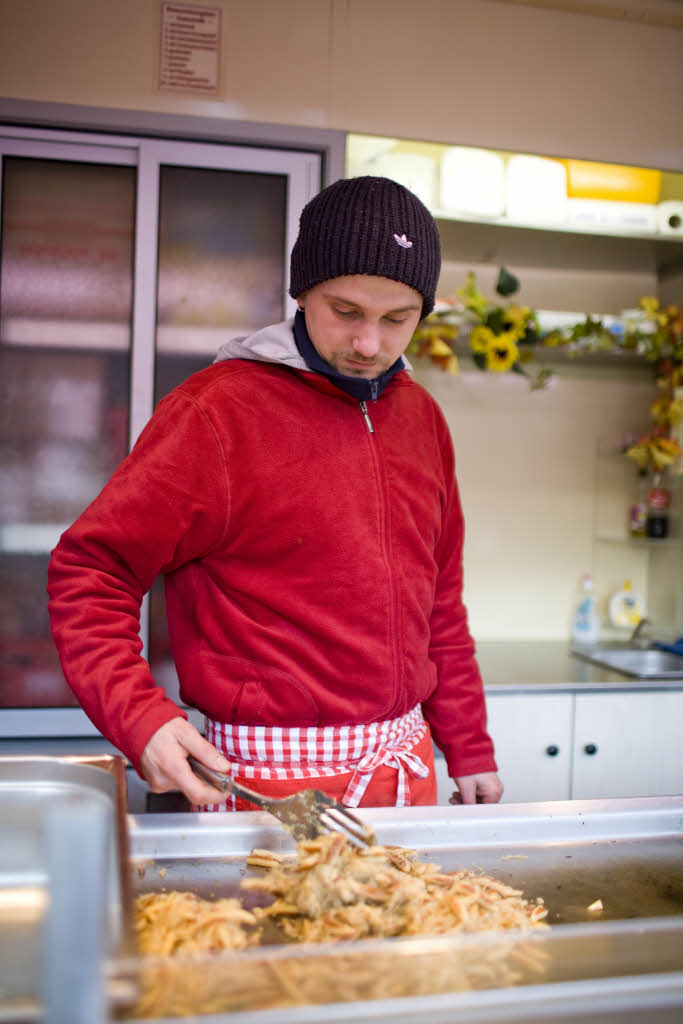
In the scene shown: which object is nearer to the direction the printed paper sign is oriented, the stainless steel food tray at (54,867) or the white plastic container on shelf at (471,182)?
the stainless steel food tray

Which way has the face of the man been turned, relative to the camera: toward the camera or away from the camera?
toward the camera

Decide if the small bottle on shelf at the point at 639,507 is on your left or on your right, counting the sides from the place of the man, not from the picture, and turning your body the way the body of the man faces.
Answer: on your left

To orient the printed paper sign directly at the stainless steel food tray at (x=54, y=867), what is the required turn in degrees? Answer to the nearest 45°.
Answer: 0° — it already faces it

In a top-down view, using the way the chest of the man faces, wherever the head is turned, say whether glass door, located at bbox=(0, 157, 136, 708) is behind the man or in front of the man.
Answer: behind

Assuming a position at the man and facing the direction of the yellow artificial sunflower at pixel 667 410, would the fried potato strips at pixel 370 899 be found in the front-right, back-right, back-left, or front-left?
back-right

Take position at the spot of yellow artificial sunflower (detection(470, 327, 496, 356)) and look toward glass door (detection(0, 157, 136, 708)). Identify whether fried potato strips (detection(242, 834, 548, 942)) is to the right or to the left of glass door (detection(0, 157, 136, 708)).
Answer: left

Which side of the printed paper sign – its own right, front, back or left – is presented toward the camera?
front

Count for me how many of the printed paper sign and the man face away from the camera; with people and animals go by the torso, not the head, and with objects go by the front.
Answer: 0

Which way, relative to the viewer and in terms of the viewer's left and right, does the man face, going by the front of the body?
facing the viewer and to the right of the viewer
